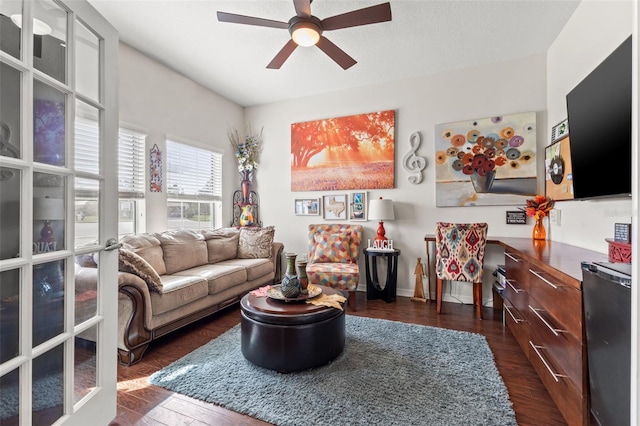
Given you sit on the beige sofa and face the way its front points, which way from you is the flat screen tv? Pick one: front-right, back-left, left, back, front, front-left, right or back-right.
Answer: front

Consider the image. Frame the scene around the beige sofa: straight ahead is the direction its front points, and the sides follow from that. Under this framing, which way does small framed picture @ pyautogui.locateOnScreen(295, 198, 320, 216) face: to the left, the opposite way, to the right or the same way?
to the right

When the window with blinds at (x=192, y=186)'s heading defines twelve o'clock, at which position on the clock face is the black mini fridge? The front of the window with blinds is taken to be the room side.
The black mini fridge is roughly at 1 o'clock from the window with blinds.

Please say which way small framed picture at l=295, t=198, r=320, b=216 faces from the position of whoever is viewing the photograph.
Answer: facing the viewer

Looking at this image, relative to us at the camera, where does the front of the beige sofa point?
facing the viewer and to the right of the viewer

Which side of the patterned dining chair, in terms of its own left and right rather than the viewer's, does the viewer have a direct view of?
back

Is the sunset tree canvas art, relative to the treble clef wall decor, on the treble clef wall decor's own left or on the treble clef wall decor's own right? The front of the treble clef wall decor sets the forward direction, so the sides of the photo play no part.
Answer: on the treble clef wall decor's own right

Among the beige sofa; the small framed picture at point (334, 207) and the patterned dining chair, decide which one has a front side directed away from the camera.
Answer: the patterned dining chair

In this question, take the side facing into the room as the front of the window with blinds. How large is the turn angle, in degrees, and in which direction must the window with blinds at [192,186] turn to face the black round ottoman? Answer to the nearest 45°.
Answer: approximately 45° to its right

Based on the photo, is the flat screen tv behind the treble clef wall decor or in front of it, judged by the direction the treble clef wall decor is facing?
in front

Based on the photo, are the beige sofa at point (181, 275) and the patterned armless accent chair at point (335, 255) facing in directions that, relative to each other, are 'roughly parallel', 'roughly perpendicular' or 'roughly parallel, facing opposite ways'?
roughly perpendicular

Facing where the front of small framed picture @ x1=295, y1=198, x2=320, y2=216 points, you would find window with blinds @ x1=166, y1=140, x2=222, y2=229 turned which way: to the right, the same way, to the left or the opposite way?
to the left

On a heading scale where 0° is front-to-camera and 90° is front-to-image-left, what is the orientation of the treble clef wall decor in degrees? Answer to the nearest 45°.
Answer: approximately 0°

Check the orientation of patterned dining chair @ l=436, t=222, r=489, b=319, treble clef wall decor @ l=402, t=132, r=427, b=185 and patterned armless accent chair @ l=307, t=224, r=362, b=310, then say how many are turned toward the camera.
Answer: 2

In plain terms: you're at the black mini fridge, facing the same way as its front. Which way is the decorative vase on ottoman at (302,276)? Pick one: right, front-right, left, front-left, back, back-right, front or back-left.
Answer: front-right

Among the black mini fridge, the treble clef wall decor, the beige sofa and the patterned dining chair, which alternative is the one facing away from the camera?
the patterned dining chair

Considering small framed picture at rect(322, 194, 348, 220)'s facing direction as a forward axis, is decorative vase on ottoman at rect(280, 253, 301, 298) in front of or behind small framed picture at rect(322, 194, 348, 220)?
in front

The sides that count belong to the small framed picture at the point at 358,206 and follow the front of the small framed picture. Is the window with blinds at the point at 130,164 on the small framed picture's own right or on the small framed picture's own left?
on the small framed picture's own right

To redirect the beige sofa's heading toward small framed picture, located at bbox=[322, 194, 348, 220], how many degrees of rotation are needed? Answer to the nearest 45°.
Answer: approximately 45° to its left

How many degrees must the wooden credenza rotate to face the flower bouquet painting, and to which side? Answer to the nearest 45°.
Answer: approximately 135° to its right
